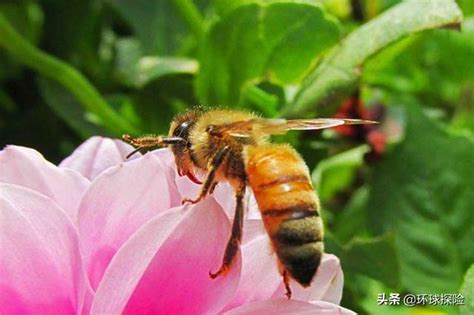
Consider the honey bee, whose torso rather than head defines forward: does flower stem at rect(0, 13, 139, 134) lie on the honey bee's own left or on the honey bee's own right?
on the honey bee's own right

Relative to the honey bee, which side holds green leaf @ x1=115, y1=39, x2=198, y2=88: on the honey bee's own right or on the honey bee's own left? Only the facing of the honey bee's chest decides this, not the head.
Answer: on the honey bee's own right

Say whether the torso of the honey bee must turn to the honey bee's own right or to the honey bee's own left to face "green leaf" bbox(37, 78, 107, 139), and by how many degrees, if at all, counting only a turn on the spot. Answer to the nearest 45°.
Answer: approximately 45° to the honey bee's own right

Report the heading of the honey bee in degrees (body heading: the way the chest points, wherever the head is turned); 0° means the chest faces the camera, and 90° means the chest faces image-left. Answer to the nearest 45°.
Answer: approximately 90°

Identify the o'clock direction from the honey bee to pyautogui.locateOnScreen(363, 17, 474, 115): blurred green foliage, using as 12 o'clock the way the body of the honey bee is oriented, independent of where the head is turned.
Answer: The blurred green foliage is roughly at 4 o'clock from the honey bee.
